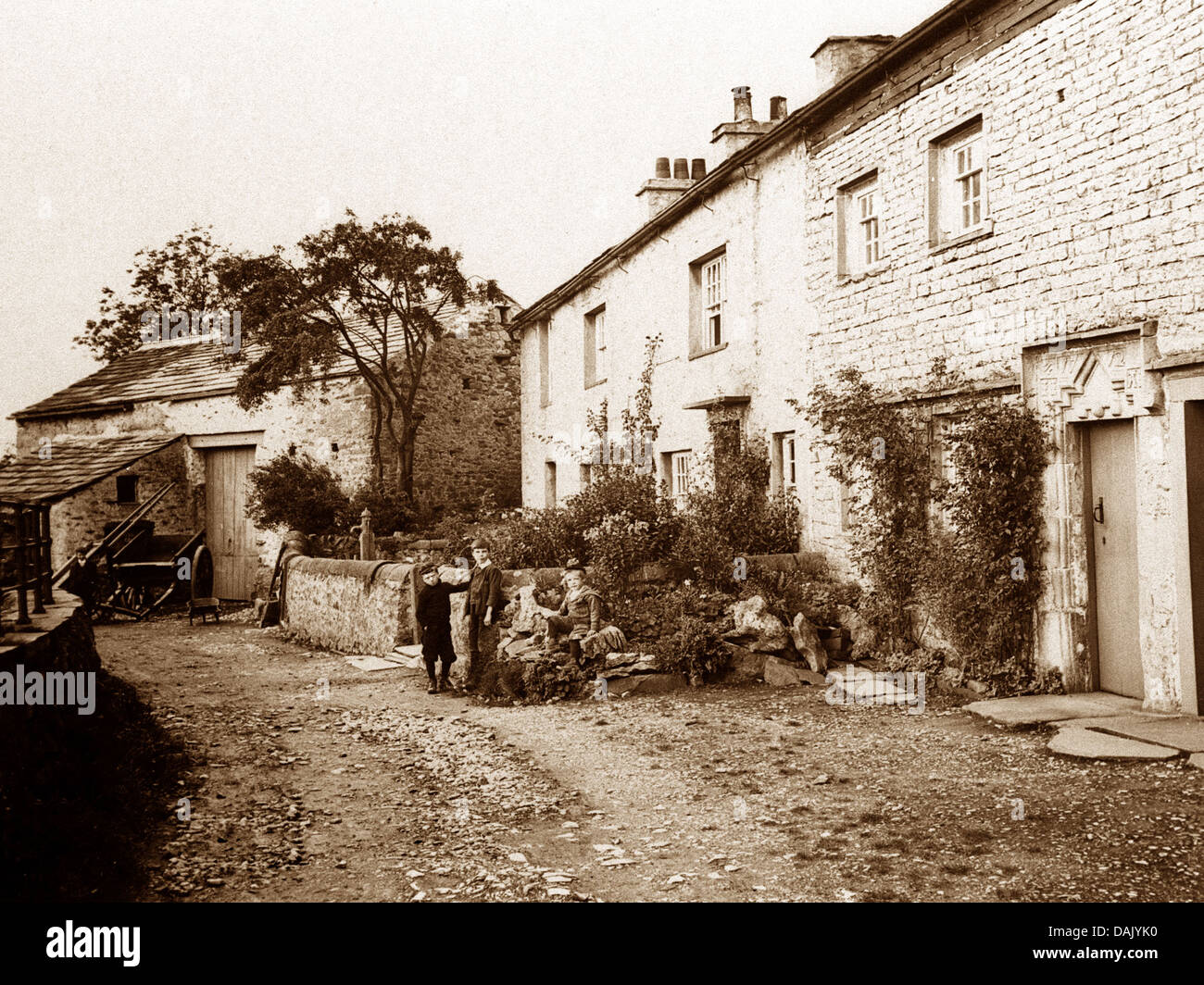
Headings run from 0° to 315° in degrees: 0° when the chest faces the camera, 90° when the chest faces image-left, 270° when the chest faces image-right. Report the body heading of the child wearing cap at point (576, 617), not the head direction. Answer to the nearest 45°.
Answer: approximately 45°

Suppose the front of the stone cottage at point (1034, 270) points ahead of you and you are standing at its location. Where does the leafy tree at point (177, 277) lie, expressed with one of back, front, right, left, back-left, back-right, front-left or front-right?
right

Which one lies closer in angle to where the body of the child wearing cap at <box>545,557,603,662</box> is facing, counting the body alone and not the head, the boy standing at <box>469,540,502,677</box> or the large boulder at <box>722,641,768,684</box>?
the boy standing

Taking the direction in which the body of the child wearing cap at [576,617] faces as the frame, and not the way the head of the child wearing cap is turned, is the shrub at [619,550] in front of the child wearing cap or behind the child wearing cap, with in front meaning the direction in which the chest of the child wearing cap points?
behind

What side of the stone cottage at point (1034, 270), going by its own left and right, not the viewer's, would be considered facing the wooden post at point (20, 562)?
front

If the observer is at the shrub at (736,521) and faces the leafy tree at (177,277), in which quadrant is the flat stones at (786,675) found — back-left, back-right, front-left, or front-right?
back-left

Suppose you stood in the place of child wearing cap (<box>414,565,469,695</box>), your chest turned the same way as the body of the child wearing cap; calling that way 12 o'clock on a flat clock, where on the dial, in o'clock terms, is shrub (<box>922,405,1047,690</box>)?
The shrub is roughly at 10 o'clock from the child wearing cap.

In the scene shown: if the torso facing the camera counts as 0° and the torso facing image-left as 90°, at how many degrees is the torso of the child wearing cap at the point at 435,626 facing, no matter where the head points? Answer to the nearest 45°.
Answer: approximately 0°

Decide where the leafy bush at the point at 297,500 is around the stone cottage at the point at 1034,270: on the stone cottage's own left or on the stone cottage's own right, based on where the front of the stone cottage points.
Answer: on the stone cottage's own right

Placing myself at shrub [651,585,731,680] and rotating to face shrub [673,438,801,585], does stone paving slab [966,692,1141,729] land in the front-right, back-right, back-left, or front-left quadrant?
back-right
